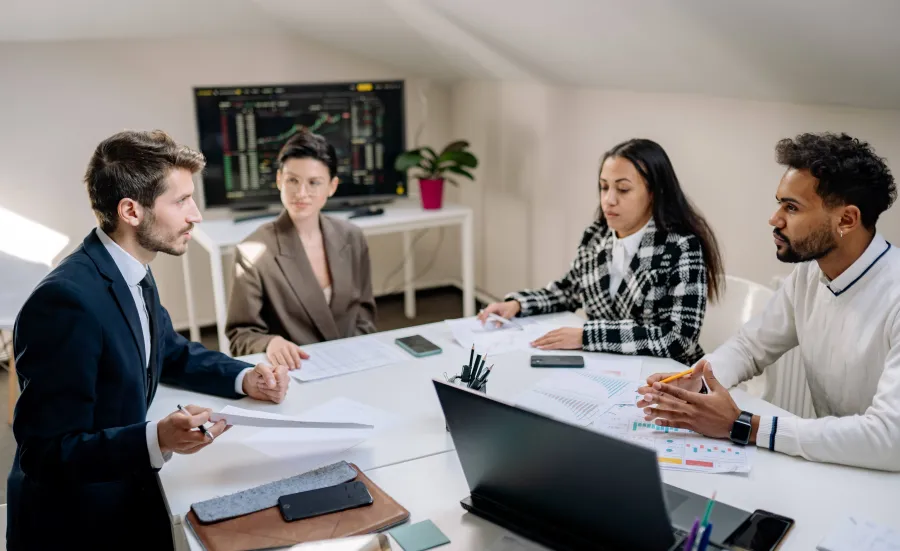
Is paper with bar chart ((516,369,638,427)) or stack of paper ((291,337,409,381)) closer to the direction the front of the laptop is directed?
the paper with bar chart

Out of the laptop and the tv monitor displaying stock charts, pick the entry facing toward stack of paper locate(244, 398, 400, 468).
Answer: the tv monitor displaying stock charts

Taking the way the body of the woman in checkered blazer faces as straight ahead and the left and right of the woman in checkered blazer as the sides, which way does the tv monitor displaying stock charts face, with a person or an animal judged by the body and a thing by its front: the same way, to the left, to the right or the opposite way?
to the left

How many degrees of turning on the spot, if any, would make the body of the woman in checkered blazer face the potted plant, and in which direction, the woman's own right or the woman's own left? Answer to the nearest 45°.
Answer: approximately 90° to the woman's own right

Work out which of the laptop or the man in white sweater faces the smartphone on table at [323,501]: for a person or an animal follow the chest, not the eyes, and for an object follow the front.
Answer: the man in white sweater

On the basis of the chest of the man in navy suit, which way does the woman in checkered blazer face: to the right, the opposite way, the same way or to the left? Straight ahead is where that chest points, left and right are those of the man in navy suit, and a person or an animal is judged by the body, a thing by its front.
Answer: the opposite way

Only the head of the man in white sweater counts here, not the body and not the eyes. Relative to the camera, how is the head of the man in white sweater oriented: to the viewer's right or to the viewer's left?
to the viewer's left

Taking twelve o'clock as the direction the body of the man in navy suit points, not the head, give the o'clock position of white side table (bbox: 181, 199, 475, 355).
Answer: The white side table is roughly at 10 o'clock from the man in navy suit.

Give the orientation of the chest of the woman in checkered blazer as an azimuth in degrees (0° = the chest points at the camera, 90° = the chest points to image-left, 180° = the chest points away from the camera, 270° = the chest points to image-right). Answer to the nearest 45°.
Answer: approximately 45°

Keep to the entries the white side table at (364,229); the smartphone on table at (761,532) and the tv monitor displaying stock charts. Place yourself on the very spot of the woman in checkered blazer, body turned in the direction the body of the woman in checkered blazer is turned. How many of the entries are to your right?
2

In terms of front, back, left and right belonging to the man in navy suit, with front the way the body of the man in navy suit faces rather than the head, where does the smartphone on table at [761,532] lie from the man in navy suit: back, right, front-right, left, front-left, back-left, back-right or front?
front-right

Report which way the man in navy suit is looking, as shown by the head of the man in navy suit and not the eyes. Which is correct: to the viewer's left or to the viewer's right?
to the viewer's right

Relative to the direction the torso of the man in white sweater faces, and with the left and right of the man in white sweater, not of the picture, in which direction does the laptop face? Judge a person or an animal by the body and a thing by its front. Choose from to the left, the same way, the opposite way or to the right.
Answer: the opposite way

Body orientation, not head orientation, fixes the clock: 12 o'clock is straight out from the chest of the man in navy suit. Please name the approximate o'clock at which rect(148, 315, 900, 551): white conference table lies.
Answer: The white conference table is roughly at 1 o'clock from the man in navy suit.

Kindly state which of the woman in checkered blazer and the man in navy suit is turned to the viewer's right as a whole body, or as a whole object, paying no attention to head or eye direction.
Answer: the man in navy suit

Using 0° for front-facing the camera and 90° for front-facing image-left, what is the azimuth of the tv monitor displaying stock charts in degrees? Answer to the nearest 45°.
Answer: approximately 0°
